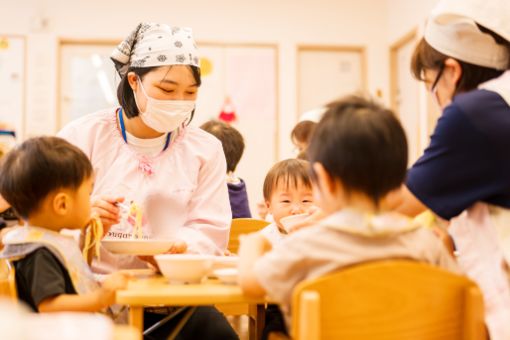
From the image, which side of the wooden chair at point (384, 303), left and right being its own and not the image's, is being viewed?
back

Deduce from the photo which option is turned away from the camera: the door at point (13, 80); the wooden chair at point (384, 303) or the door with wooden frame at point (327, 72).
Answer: the wooden chair

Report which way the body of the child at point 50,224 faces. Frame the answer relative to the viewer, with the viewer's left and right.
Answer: facing away from the viewer and to the right of the viewer

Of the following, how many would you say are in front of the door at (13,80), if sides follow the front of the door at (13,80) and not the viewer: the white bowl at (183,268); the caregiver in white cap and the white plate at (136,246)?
3

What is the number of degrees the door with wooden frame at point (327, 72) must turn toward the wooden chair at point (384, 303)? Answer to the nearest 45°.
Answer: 0° — it already faces it

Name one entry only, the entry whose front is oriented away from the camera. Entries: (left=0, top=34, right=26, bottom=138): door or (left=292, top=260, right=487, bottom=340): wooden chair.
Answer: the wooden chair
